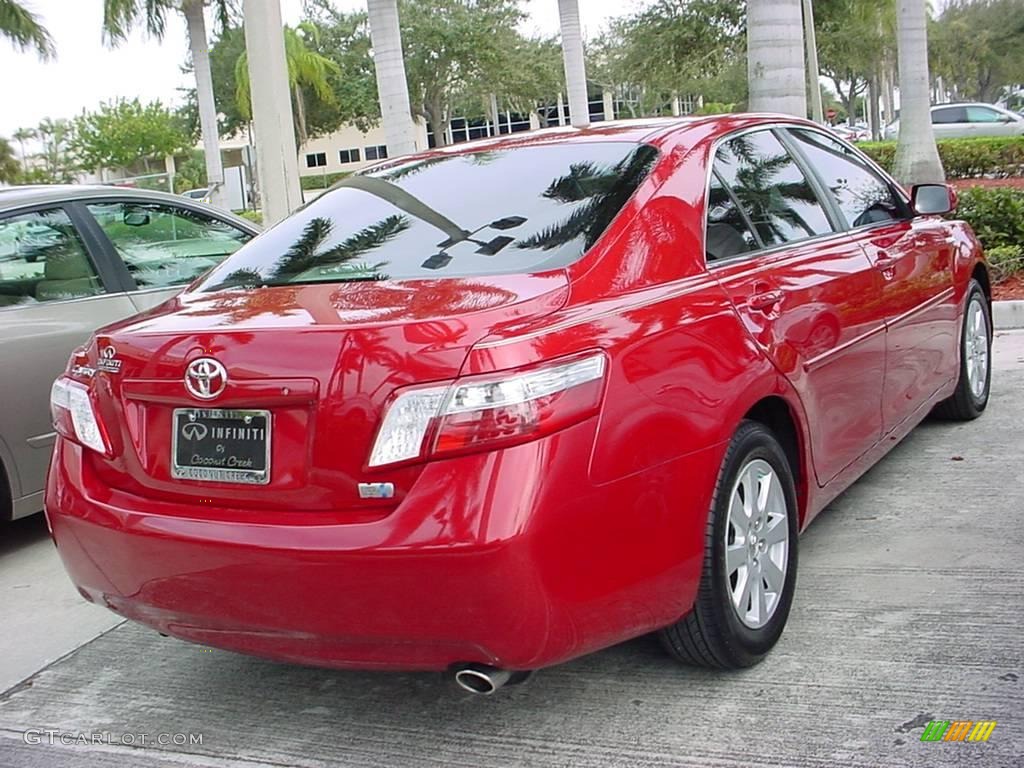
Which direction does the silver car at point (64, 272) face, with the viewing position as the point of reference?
facing away from the viewer and to the right of the viewer

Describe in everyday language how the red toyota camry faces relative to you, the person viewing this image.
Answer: facing away from the viewer and to the right of the viewer

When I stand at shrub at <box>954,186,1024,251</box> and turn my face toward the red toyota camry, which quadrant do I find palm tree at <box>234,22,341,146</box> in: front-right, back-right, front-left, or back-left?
back-right

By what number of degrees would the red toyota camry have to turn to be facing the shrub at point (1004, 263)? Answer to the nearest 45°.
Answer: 0° — it already faces it

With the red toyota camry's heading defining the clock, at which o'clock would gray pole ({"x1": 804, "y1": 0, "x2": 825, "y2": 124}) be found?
The gray pole is roughly at 11 o'clock from the red toyota camry.

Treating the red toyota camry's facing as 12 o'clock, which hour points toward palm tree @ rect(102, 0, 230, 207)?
The palm tree is roughly at 10 o'clock from the red toyota camry.
